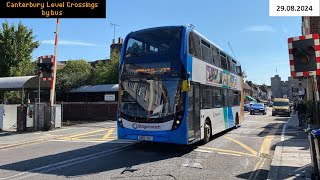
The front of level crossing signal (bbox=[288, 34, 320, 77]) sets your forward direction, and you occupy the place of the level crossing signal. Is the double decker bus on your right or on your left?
on your right

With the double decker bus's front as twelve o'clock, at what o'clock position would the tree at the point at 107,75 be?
The tree is roughly at 4 o'clock from the double decker bus.

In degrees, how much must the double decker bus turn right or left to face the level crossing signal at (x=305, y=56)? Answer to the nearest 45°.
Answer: approximately 90° to its left

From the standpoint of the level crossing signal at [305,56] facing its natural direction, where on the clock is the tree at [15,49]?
The tree is roughly at 4 o'clock from the level crossing signal.

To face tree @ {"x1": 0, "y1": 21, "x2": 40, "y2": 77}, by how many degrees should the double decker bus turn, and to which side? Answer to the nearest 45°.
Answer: approximately 90° to its right

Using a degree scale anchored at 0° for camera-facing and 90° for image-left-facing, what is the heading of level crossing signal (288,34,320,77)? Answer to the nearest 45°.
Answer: approximately 0°

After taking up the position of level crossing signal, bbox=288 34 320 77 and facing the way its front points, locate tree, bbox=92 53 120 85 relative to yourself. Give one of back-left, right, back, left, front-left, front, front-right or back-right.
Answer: back-right

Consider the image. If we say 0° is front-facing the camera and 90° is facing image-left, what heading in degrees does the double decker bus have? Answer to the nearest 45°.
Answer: approximately 45°

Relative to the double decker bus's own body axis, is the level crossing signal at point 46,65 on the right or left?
on its right
